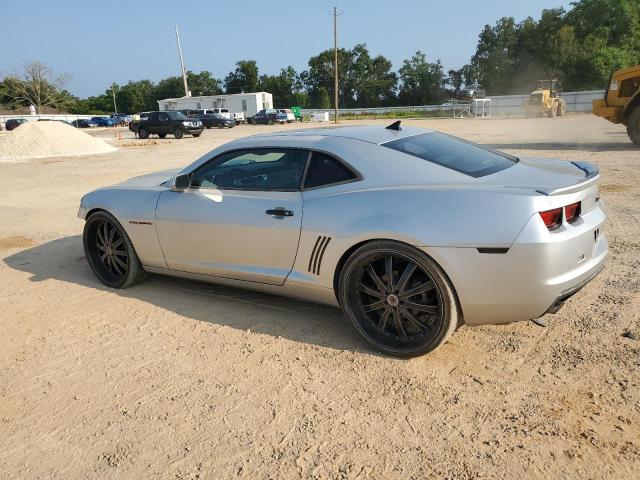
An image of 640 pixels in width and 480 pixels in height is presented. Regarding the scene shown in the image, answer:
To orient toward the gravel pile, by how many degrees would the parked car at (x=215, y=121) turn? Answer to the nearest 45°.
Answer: approximately 45° to its right

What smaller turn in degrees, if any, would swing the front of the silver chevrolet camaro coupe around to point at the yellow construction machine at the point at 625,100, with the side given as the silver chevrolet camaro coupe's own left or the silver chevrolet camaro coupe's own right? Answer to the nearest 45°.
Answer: approximately 90° to the silver chevrolet camaro coupe's own right

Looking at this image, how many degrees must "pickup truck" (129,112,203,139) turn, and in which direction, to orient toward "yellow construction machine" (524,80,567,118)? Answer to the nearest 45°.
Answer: approximately 45° to its left

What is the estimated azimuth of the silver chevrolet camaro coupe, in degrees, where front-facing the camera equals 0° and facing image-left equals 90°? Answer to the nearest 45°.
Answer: approximately 135°

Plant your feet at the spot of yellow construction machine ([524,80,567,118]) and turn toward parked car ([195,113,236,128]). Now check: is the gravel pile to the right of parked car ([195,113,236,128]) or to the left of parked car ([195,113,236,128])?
left

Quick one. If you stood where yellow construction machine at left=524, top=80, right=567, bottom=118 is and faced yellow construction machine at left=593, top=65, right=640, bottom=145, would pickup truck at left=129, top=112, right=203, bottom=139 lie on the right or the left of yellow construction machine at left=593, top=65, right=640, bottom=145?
right

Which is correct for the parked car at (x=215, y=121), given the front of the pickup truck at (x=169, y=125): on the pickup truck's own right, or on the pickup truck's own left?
on the pickup truck's own left
